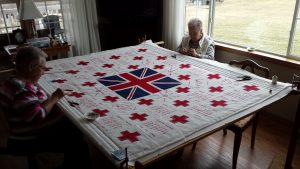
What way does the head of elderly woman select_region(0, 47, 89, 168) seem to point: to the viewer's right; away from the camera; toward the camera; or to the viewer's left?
to the viewer's right
